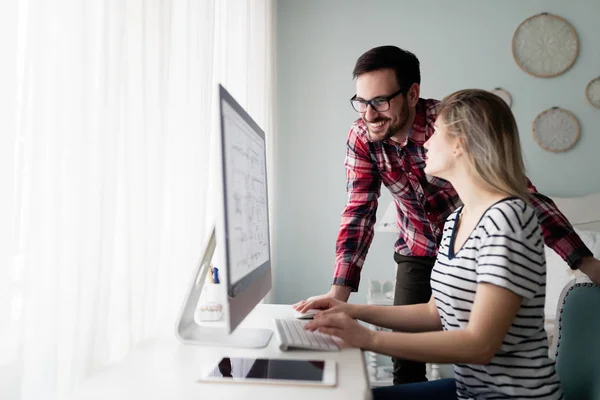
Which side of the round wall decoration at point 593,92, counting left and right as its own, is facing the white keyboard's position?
front

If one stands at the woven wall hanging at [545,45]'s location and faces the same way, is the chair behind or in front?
in front

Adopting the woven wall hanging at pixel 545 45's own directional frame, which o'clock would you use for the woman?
The woman is roughly at 12 o'clock from the woven wall hanging.

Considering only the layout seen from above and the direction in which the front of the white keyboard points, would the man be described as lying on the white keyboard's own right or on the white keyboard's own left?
on the white keyboard's own left

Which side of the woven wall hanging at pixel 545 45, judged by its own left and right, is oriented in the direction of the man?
front

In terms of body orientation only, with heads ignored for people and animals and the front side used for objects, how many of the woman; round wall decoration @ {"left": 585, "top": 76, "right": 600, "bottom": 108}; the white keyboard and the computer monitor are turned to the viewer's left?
1

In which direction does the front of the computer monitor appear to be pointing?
to the viewer's right

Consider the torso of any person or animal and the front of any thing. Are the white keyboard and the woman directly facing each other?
yes

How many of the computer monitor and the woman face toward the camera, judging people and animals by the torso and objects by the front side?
0

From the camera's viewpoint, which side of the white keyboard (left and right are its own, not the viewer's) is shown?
right

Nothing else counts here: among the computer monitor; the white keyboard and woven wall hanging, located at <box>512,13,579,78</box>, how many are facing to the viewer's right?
2

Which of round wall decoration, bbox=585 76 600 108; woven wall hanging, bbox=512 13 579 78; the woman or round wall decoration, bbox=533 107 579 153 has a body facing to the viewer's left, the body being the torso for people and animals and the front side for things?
the woman

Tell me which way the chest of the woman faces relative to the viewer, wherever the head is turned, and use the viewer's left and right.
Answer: facing to the left of the viewer
